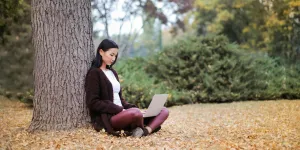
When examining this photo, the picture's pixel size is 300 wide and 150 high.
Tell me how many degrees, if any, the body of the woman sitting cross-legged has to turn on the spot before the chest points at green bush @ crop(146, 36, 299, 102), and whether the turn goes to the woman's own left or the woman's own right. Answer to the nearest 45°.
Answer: approximately 90° to the woman's own left

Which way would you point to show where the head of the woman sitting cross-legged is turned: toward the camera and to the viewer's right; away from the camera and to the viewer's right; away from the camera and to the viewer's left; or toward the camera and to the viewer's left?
toward the camera and to the viewer's right

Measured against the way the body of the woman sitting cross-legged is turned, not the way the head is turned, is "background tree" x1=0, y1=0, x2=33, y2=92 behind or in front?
behind

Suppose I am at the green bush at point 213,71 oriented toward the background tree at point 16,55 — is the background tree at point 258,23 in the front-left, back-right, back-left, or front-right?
back-right

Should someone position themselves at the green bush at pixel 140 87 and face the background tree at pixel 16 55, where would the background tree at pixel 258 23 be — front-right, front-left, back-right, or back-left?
back-right

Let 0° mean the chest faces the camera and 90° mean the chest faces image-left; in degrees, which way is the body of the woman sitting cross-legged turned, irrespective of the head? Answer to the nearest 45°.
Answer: approximately 315°
